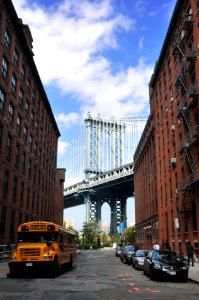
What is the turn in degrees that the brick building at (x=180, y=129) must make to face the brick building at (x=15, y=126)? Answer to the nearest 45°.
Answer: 0° — it already faces it

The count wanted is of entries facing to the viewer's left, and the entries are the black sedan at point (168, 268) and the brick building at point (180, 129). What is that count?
1

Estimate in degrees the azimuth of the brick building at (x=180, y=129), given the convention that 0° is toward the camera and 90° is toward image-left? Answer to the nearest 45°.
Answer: approximately 90°

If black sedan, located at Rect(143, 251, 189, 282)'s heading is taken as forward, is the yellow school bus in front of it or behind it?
behind

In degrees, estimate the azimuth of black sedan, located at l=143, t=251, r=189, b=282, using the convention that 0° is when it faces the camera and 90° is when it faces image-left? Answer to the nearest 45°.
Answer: approximately 315°

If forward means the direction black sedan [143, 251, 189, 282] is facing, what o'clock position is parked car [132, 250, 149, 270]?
The parked car is roughly at 7 o'clock from the black sedan.
